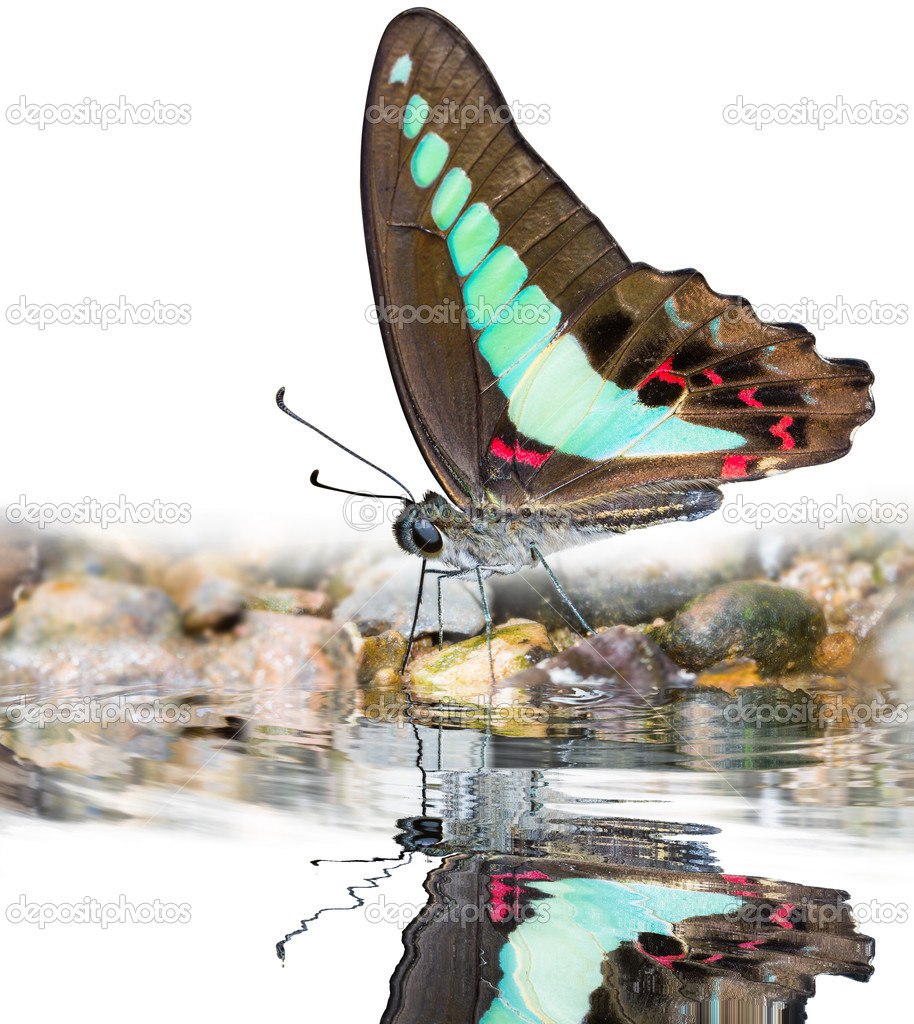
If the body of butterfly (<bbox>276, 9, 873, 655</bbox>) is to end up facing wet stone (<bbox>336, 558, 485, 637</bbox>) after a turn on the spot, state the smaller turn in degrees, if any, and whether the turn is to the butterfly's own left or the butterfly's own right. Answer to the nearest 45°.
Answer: approximately 45° to the butterfly's own right

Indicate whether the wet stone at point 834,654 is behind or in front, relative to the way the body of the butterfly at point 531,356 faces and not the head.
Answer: behind

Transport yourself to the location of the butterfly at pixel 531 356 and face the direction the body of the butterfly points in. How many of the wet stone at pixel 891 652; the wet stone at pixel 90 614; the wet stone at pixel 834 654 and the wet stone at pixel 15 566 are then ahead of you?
2

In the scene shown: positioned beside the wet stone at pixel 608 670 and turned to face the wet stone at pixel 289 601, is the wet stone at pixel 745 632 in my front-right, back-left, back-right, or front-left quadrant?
back-right

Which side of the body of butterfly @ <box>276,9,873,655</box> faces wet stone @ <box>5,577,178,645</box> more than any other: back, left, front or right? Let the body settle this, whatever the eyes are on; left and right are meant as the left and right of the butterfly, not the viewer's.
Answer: front

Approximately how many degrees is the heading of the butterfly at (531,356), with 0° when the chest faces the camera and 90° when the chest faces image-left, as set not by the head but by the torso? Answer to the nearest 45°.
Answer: approximately 90°

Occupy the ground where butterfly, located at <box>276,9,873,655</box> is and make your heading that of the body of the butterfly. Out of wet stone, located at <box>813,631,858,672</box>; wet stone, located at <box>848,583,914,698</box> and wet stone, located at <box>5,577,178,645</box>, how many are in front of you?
1

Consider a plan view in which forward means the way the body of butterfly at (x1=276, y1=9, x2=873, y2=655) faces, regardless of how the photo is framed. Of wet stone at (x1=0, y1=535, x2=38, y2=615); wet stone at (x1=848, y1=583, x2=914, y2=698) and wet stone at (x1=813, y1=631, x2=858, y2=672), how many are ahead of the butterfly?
1

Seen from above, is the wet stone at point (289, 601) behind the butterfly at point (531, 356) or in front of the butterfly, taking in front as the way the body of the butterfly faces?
in front
